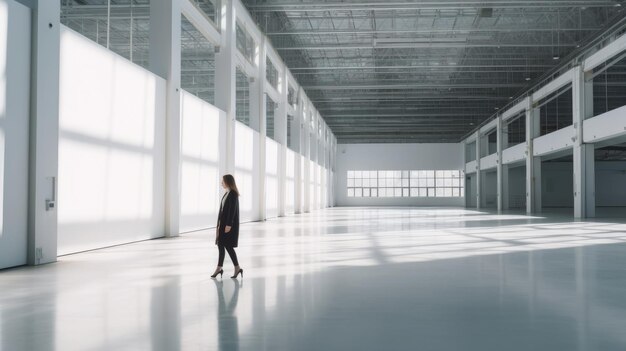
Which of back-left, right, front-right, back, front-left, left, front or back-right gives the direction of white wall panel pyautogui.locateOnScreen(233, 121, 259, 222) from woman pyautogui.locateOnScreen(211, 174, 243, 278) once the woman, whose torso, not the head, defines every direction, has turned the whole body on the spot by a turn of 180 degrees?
left

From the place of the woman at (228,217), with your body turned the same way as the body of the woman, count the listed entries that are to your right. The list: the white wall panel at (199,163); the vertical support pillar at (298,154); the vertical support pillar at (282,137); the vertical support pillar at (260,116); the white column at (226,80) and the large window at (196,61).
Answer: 6

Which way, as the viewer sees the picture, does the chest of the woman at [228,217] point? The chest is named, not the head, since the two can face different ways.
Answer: to the viewer's left

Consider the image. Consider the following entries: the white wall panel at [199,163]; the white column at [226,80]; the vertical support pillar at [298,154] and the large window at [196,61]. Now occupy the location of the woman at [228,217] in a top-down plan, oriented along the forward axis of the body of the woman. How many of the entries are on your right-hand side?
4

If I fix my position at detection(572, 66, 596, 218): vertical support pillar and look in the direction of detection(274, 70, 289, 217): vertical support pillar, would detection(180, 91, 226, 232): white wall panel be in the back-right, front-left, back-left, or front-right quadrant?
front-left

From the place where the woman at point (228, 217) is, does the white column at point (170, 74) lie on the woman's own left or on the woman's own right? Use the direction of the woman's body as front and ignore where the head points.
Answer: on the woman's own right

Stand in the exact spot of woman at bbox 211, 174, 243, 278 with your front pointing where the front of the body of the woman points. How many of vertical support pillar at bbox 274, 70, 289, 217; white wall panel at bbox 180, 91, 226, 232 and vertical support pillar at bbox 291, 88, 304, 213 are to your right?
3

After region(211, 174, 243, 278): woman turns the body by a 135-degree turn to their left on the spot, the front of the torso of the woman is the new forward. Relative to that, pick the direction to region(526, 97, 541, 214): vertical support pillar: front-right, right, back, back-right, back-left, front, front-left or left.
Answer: left

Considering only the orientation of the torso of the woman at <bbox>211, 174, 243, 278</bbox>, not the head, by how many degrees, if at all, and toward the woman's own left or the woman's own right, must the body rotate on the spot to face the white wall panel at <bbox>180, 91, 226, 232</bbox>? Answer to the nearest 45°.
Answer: approximately 90° to the woman's own right

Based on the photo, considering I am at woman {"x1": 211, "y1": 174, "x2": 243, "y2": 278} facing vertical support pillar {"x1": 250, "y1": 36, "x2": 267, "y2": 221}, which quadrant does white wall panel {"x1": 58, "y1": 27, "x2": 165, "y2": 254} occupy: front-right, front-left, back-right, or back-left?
front-left

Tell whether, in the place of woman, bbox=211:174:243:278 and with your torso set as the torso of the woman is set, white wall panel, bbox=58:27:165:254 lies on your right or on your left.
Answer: on your right

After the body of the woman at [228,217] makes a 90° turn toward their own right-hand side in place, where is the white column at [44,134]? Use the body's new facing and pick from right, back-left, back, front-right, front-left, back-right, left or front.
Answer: front-left

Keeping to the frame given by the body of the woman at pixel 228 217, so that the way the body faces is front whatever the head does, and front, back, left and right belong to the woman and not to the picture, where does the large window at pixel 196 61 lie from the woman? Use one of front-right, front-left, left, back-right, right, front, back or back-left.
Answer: right

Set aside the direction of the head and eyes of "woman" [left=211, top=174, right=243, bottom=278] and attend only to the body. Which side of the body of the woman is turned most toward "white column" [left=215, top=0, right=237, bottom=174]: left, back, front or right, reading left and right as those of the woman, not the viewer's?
right

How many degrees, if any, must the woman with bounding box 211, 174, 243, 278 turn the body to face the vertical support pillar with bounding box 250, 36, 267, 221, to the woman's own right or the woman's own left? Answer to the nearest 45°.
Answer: approximately 90° to the woman's own right
